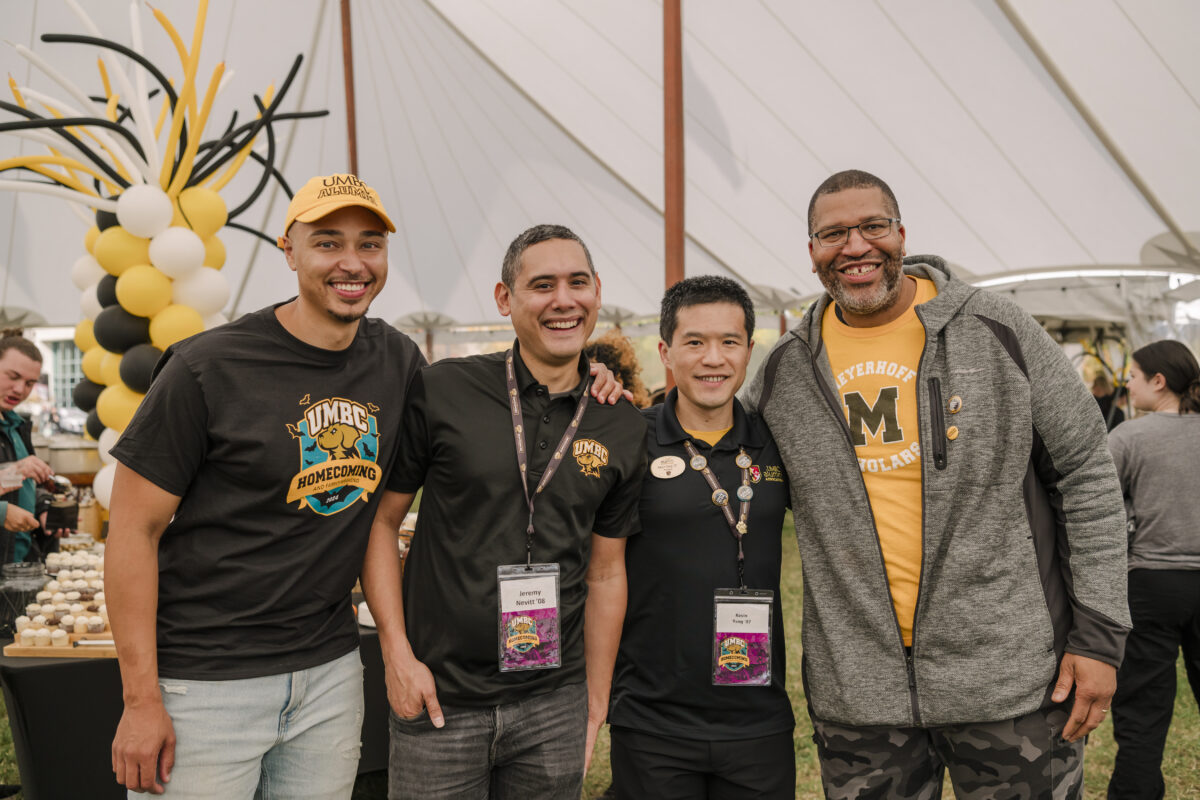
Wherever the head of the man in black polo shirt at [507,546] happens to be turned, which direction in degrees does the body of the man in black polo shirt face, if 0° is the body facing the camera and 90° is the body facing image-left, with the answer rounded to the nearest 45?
approximately 0°

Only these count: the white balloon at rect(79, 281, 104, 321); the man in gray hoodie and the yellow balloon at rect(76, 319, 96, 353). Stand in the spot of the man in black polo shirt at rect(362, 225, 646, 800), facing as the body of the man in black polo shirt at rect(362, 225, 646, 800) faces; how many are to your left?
1

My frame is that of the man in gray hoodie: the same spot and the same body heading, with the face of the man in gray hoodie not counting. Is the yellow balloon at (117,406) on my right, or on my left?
on my right

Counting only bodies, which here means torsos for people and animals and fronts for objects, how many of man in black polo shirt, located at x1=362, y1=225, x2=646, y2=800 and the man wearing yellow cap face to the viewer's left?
0

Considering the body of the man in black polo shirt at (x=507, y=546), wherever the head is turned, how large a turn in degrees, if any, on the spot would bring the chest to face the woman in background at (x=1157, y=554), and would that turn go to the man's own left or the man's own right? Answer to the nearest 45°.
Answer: approximately 135° to the man's own left

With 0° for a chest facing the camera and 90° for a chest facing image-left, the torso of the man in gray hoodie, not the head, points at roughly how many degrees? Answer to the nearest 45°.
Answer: approximately 45°

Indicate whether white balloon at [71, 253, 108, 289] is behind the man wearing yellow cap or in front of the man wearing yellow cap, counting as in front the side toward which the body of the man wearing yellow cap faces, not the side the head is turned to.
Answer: behind

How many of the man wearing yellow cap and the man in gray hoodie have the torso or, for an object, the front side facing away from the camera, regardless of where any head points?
0

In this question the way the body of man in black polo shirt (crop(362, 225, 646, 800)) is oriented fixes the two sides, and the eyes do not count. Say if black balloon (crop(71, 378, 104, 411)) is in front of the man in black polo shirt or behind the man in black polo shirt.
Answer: behind

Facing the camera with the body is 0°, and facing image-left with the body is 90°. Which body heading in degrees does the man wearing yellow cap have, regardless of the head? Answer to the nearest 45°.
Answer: approximately 315°

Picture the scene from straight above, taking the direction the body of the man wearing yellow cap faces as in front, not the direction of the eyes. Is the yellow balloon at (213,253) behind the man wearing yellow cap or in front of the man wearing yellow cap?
behind

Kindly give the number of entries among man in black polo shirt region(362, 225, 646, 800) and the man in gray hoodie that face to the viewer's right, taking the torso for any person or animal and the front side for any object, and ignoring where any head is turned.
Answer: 0

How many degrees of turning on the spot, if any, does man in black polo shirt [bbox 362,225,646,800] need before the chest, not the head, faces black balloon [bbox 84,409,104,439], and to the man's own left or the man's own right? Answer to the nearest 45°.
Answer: approximately 135° to the man's own right
